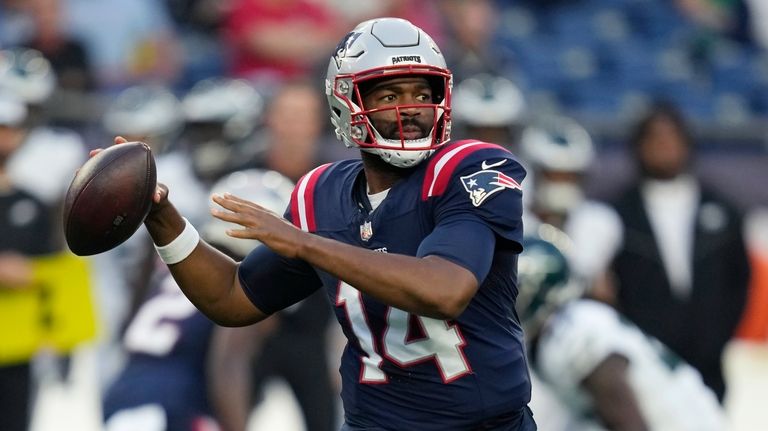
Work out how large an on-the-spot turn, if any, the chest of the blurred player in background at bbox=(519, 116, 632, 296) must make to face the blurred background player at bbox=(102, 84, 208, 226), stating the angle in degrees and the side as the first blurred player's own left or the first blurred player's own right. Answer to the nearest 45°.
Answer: approximately 90° to the first blurred player's own right

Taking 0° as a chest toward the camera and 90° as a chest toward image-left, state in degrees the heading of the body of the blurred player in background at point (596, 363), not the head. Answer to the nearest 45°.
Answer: approximately 90°

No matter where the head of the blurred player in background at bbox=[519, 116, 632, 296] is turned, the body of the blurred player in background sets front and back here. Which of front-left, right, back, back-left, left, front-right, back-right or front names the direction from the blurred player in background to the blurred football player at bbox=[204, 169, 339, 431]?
front-right

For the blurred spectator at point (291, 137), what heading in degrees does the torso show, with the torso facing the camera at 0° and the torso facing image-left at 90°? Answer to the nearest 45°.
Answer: approximately 0°
